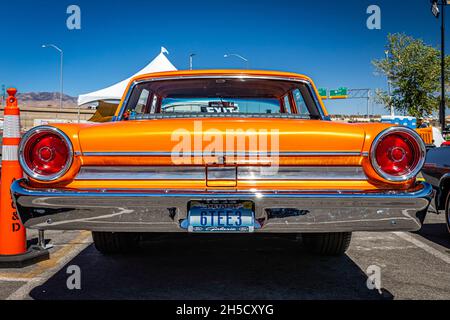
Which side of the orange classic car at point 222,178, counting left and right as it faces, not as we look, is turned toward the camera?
back

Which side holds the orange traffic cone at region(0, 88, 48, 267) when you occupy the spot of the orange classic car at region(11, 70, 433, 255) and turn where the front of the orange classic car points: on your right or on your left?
on your left

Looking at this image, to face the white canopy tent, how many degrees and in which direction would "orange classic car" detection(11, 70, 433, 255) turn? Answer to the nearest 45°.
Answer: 0° — it already faces it
